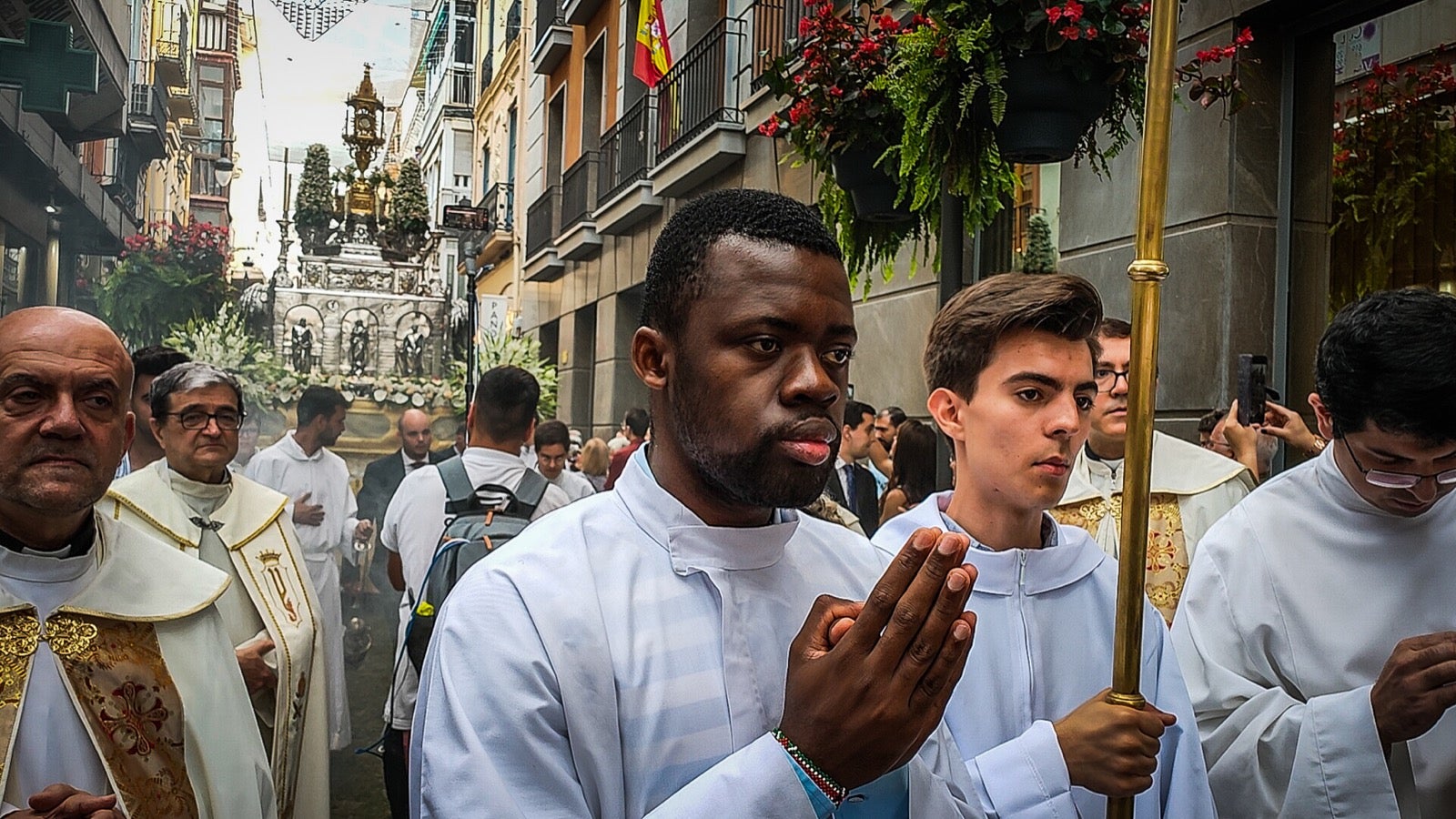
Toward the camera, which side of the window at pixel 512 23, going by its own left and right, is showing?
left

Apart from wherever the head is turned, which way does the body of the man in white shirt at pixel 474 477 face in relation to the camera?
away from the camera

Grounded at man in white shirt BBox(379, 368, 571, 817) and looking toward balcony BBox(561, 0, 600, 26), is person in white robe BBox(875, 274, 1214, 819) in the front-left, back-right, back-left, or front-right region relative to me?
back-right

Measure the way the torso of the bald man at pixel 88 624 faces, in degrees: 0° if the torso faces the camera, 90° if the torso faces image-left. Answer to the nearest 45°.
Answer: approximately 0°

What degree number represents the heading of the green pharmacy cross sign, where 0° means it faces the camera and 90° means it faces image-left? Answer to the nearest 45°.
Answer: approximately 0°

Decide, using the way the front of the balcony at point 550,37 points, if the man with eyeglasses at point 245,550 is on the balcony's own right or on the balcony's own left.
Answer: on the balcony's own left

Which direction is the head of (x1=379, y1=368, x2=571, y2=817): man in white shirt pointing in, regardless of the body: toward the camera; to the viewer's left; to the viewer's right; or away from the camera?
away from the camera

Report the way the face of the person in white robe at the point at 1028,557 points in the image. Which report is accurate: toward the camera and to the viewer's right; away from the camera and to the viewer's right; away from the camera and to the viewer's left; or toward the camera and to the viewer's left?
toward the camera and to the viewer's right

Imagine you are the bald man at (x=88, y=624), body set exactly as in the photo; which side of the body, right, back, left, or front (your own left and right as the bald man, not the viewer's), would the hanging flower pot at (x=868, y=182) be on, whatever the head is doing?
left

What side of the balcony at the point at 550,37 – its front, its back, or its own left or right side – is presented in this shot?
left
